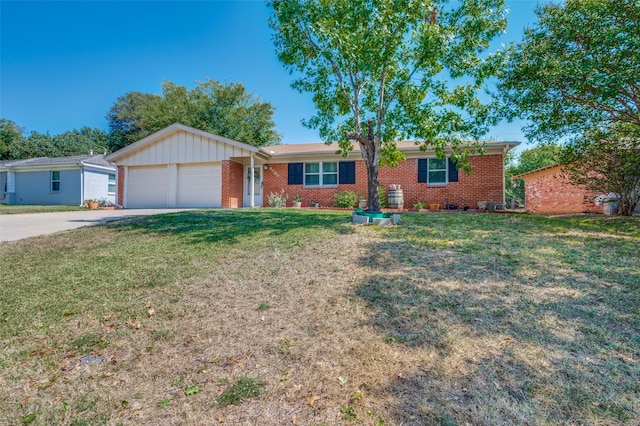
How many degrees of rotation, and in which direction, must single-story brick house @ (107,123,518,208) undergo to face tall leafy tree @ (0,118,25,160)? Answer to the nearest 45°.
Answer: approximately 135° to its right

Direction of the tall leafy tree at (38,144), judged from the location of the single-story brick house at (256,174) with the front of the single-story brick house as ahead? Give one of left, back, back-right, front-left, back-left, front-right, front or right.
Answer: back-right

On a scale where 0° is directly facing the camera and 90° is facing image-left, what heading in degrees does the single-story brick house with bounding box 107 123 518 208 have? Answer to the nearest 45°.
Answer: approximately 0°

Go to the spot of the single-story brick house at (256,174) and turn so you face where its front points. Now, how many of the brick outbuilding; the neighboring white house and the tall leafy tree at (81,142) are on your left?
1

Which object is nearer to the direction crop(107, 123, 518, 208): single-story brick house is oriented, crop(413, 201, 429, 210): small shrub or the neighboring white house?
the small shrub

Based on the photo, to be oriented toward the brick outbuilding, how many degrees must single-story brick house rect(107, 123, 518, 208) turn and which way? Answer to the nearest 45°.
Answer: approximately 90° to its left

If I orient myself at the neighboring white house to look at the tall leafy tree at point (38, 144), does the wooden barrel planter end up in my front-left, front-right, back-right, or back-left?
back-right

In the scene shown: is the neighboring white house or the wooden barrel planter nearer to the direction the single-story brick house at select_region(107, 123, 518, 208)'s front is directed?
the wooden barrel planter

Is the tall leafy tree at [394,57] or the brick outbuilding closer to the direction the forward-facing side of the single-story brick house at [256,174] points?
the tall leafy tree

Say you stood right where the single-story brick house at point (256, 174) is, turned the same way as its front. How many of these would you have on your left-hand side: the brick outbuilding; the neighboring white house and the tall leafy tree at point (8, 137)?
1

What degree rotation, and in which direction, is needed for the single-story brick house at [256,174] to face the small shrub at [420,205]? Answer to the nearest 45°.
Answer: approximately 90° to its left
